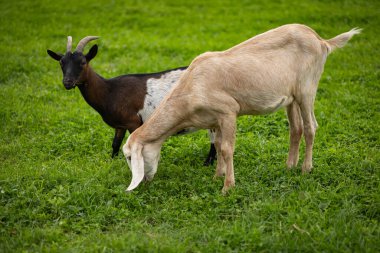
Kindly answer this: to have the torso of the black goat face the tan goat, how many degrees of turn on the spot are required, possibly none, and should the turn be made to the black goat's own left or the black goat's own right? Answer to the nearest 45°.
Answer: approximately 135° to the black goat's own left

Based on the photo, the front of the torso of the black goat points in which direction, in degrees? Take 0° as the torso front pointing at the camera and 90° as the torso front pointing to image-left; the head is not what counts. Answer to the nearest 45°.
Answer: approximately 90°
